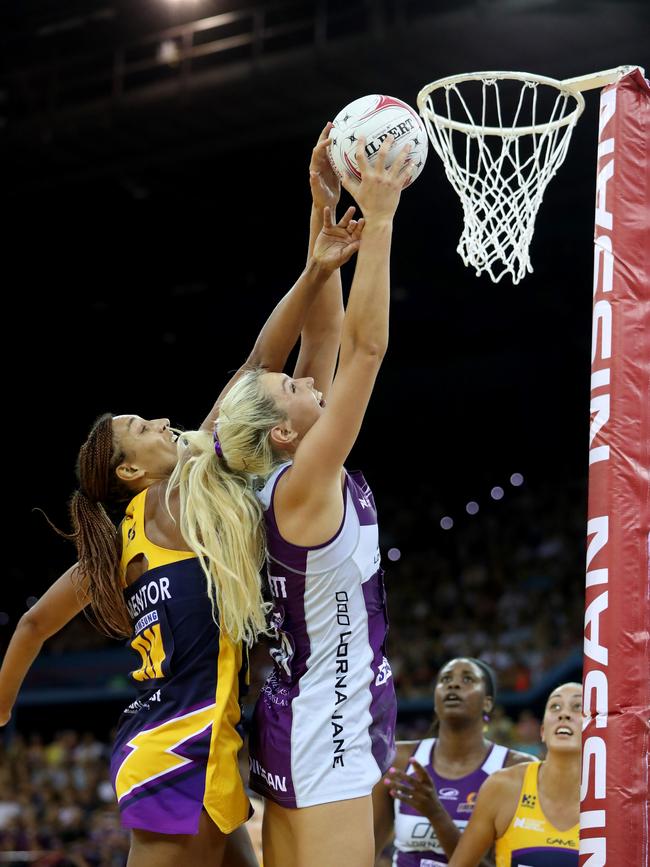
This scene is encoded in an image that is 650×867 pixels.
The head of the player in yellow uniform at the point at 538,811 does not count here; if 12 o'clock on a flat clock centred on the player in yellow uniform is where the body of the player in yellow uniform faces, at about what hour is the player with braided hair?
The player with braided hair is roughly at 1 o'clock from the player in yellow uniform.

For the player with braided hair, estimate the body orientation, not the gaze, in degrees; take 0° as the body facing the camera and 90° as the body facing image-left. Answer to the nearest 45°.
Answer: approximately 225°

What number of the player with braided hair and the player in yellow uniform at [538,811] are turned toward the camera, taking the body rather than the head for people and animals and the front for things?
1

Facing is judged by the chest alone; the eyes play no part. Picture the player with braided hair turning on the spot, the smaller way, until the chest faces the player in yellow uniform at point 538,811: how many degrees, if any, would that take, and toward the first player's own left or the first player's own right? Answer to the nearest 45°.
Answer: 0° — they already face them

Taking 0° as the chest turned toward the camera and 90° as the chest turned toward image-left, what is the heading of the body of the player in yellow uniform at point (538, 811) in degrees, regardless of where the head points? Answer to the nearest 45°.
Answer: approximately 0°
